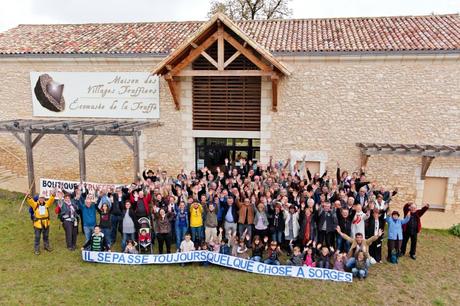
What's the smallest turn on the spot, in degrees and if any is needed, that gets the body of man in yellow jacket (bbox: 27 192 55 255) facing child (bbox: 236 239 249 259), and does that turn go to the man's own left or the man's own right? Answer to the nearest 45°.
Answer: approximately 45° to the man's own left

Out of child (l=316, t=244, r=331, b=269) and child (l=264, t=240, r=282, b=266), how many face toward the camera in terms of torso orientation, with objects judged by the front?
2

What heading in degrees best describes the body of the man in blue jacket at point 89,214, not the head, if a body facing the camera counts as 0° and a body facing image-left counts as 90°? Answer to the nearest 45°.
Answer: approximately 0°

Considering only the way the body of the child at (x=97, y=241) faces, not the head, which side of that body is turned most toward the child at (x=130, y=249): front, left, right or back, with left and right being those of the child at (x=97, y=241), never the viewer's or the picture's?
left

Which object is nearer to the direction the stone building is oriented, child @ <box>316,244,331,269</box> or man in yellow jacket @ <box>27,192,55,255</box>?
the child
